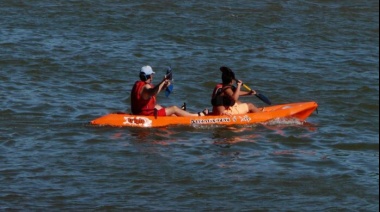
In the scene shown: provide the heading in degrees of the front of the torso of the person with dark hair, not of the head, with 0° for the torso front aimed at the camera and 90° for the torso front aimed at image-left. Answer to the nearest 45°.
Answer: approximately 270°

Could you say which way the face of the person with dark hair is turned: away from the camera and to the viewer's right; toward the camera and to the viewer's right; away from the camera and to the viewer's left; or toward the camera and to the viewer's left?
away from the camera and to the viewer's right

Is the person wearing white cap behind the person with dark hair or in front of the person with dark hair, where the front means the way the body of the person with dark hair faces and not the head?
behind

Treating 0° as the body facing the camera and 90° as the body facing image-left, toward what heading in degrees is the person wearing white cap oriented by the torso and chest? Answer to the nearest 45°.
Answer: approximately 270°

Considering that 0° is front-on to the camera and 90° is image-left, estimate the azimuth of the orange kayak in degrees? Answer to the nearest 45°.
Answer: approximately 270°

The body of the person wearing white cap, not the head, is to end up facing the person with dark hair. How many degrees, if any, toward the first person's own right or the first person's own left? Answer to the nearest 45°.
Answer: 0° — they already face them
